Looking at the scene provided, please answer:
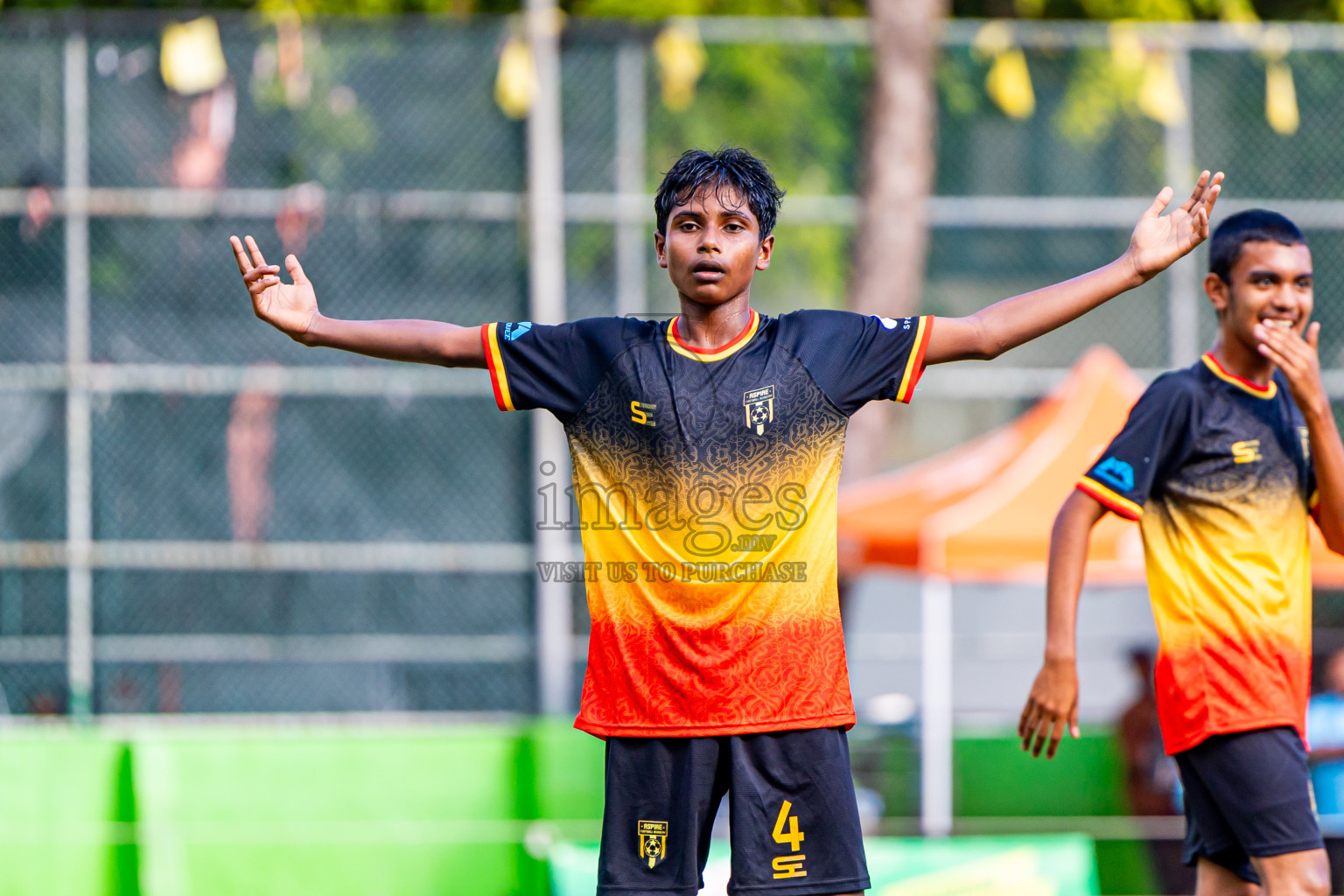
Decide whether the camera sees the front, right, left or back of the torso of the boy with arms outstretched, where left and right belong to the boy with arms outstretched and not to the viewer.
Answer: front

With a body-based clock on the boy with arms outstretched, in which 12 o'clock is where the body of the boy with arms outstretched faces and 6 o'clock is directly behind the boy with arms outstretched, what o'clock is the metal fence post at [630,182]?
The metal fence post is roughly at 6 o'clock from the boy with arms outstretched.

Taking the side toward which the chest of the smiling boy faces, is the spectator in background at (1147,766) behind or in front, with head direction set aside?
behind

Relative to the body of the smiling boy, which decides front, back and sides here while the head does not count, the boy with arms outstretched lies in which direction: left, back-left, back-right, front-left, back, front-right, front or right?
right

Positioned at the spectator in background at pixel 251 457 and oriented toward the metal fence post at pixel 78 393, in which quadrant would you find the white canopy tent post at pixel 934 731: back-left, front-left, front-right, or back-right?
back-left

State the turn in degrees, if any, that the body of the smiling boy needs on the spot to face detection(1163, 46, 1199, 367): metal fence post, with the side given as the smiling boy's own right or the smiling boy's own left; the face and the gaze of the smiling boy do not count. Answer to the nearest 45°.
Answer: approximately 135° to the smiling boy's own left

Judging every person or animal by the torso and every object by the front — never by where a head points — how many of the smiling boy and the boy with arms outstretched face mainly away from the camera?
0

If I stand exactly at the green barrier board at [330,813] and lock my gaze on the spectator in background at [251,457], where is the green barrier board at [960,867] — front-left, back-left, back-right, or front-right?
back-right

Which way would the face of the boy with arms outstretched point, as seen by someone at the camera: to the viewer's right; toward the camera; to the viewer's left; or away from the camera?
toward the camera
